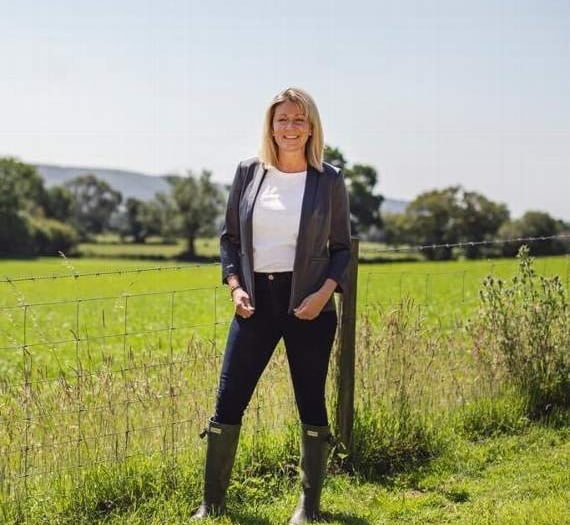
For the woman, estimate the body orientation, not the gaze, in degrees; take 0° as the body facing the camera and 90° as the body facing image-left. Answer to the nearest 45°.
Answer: approximately 0°

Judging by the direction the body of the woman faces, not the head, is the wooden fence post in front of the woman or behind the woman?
behind
